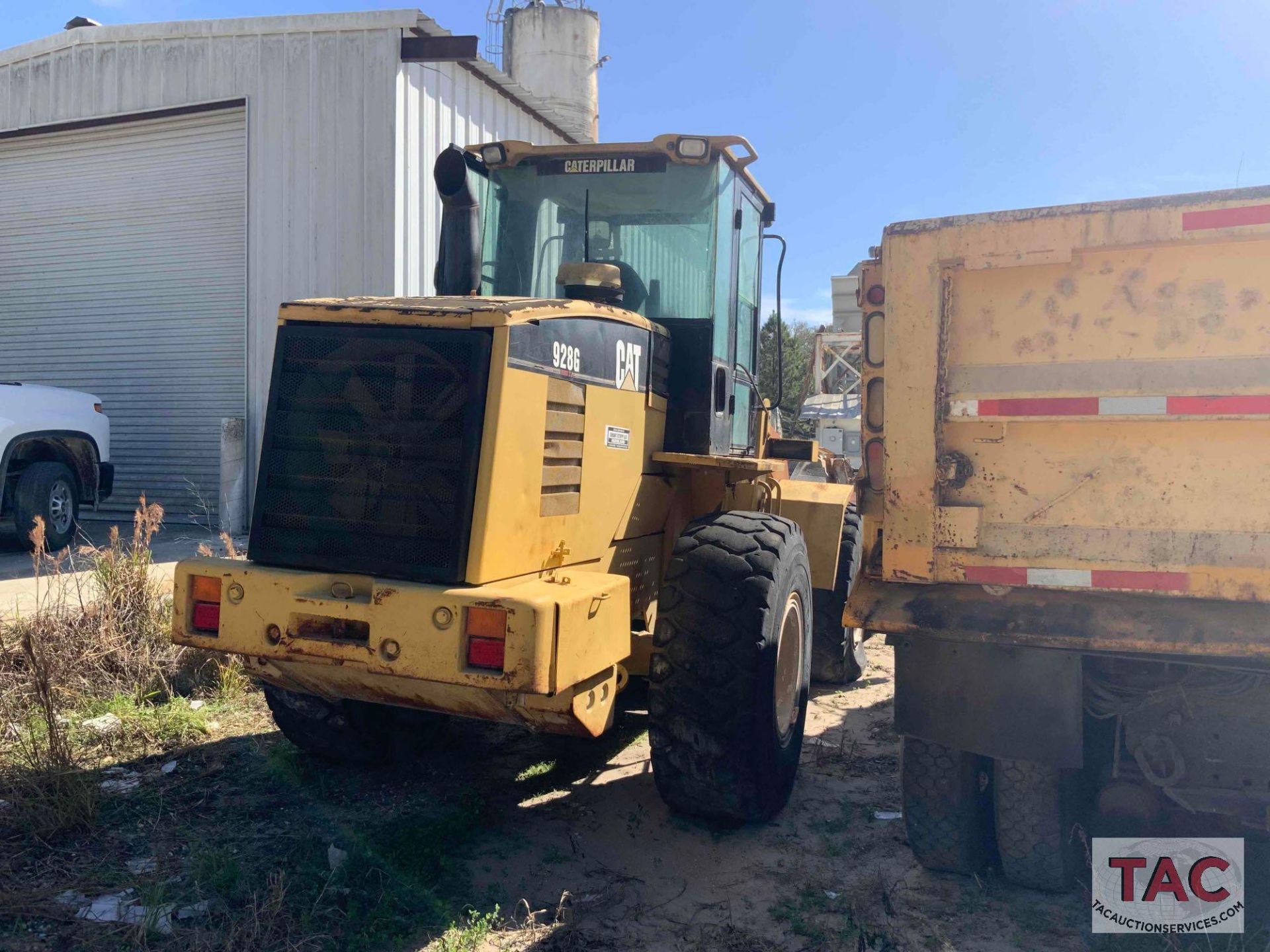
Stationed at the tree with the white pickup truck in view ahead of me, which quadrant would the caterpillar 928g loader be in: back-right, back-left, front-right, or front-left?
front-left

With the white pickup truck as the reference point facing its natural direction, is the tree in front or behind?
in front

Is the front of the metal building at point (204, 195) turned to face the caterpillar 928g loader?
no

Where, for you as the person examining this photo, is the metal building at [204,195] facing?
facing the viewer and to the left of the viewer

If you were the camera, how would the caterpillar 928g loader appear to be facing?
facing away from the viewer and to the right of the viewer

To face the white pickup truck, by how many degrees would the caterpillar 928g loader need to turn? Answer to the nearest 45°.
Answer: approximately 90° to its left

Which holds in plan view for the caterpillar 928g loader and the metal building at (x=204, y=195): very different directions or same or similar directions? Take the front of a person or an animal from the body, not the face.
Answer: very different directions

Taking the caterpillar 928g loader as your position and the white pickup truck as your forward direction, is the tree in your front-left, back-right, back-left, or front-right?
front-right

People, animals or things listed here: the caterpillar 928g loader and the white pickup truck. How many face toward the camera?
0

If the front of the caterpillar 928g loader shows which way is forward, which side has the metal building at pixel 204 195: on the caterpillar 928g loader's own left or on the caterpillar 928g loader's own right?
on the caterpillar 928g loader's own left

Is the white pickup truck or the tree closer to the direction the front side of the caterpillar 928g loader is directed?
the tree

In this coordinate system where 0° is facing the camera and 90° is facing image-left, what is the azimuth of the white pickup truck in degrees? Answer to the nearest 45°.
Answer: approximately 225°

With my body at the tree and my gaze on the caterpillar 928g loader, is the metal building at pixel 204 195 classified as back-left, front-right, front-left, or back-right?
front-right
